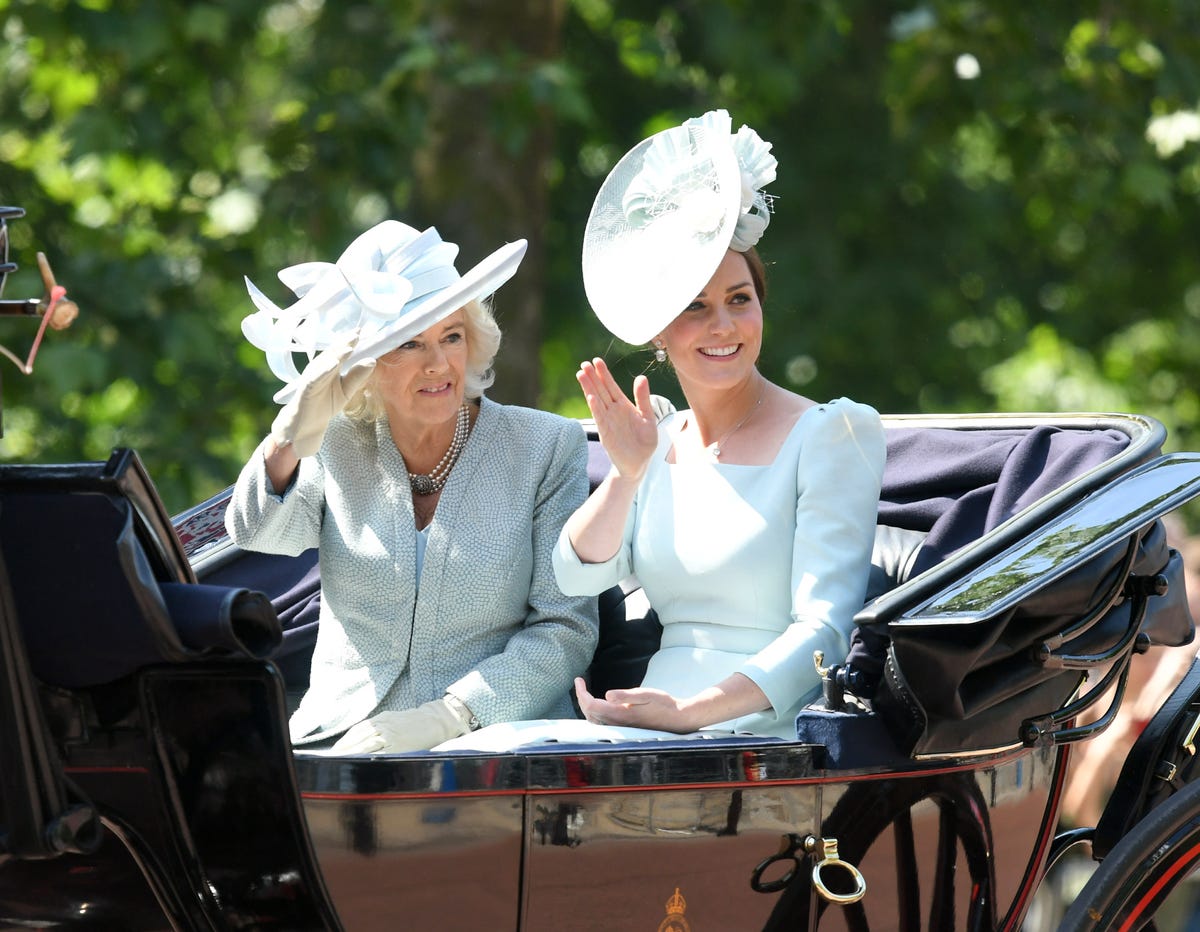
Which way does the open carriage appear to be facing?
to the viewer's left
